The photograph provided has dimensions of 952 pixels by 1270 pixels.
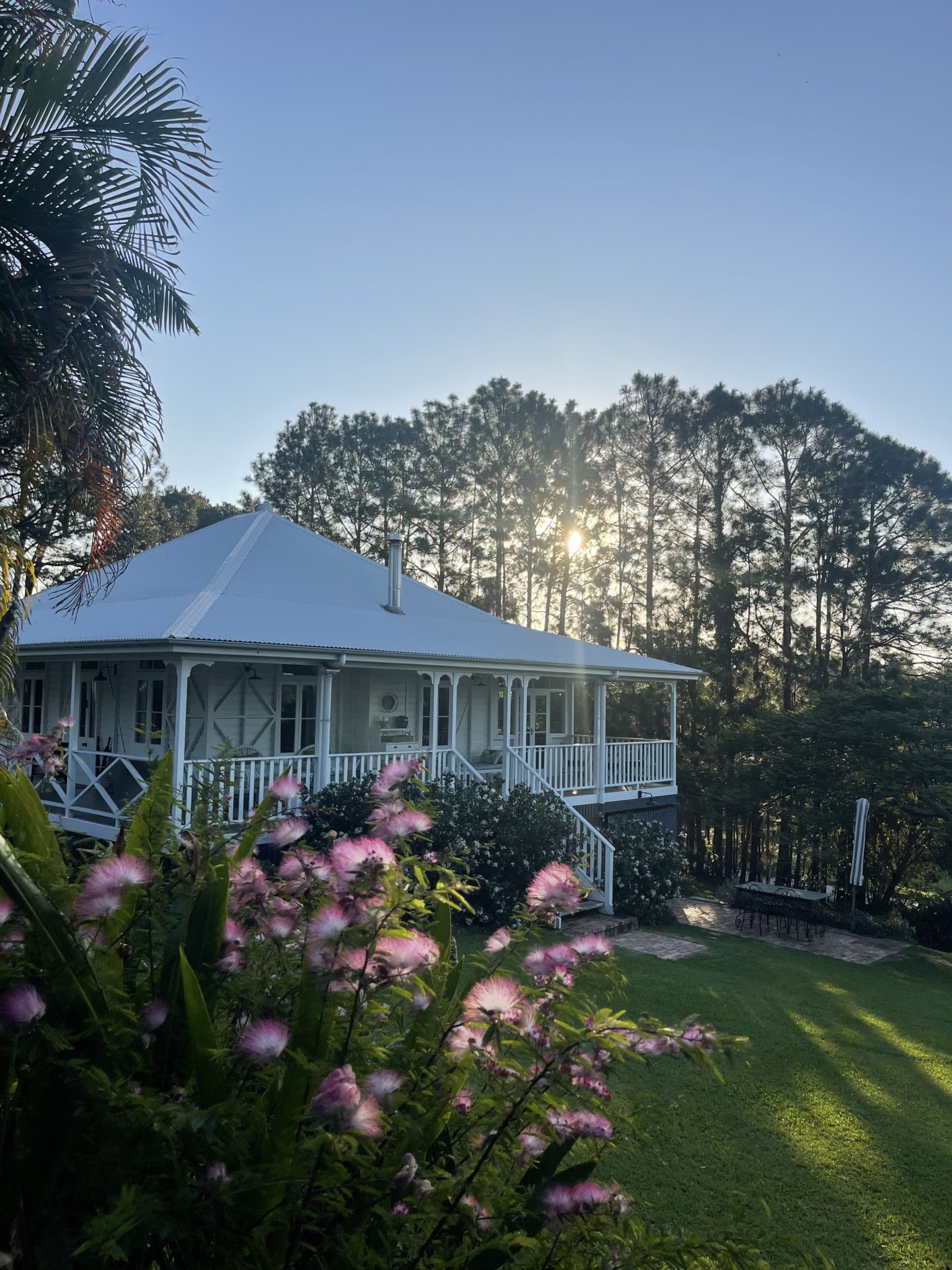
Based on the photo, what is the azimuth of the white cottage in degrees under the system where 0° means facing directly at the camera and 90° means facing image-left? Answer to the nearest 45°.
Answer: approximately 315°

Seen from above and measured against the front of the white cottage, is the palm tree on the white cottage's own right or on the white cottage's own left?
on the white cottage's own right

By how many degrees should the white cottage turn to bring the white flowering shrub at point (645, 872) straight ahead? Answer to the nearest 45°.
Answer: approximately 45° to its left

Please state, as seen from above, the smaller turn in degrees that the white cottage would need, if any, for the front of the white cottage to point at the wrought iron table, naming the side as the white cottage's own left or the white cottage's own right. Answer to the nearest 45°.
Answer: approximately 45° to the white cottage's own left
